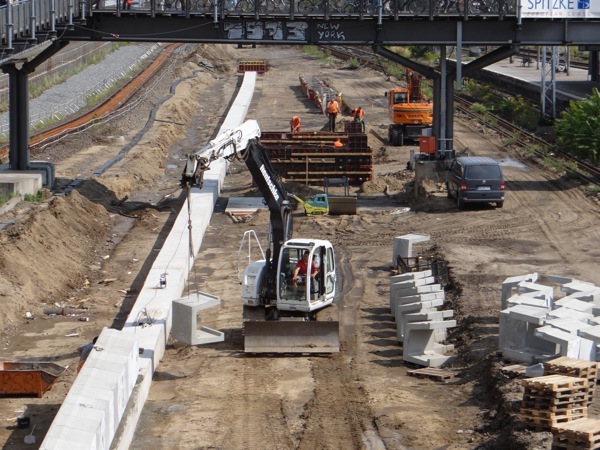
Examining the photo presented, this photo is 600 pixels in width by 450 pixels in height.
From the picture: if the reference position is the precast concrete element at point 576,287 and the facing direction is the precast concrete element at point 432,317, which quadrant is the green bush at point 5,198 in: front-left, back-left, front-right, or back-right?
front-right

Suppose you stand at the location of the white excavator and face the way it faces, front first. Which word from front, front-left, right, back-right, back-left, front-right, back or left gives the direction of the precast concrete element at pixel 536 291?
back-left

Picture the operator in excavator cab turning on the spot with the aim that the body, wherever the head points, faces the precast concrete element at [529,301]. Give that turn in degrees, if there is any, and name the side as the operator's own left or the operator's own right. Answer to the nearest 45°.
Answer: approximately 135° to the operator's own left

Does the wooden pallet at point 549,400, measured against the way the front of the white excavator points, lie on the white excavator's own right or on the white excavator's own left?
on the white excavator's own left

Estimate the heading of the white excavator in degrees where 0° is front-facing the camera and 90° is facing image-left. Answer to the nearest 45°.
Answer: approximately 45°

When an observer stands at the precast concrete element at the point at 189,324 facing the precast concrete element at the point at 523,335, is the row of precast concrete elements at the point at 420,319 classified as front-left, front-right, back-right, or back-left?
front-left

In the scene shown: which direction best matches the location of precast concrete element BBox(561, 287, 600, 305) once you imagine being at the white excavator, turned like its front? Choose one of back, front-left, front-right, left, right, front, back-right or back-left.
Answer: back-left

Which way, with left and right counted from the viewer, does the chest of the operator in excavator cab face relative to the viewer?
facing the viewer and to the left of the viewer
